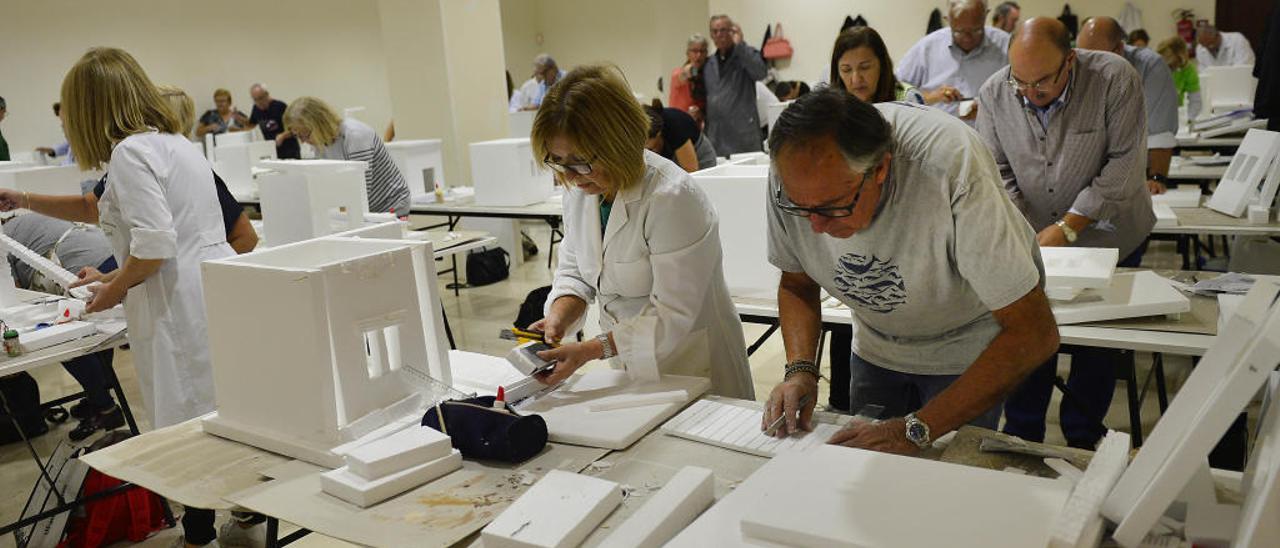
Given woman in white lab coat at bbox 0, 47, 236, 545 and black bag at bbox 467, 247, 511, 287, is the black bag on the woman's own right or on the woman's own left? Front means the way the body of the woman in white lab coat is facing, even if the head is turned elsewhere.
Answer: on the woman's own right

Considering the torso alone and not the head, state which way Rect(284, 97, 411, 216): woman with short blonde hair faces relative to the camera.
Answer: to the viewer's left

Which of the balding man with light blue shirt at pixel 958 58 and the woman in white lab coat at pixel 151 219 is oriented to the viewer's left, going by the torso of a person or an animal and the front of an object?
the woman in white lab coat

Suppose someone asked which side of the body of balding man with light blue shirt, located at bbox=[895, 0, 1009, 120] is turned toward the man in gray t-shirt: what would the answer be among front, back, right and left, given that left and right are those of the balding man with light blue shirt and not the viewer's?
front

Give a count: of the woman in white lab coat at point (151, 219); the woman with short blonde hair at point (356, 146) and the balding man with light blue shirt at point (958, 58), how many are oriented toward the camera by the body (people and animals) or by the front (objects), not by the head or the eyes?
1

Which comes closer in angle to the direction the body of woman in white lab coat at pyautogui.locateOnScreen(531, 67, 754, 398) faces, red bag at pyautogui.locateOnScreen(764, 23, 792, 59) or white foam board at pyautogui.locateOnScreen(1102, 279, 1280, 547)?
the white foam board

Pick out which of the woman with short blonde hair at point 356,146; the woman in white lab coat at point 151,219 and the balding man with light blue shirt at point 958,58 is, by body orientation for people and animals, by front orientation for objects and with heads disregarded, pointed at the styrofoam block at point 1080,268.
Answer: the balding man with light blue shirt

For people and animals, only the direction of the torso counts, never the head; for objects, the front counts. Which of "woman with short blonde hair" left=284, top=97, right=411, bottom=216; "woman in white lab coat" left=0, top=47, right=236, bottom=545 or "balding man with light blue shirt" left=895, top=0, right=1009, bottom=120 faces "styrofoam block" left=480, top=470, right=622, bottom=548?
the balding man with light blue shirt

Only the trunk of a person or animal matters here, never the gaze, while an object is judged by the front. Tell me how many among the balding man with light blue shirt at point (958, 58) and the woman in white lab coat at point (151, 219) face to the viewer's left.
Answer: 1

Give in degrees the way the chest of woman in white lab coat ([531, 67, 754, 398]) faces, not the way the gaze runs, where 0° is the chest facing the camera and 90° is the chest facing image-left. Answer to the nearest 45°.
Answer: approximately 45°

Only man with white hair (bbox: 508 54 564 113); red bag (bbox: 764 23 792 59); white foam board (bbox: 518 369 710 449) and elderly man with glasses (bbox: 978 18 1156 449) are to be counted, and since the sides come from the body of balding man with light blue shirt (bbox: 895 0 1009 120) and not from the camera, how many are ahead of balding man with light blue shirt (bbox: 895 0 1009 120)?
2

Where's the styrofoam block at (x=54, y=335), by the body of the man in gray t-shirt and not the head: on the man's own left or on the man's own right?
on the man's own right

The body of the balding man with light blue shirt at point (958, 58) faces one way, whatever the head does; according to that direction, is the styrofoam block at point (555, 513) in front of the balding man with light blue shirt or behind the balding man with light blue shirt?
in front

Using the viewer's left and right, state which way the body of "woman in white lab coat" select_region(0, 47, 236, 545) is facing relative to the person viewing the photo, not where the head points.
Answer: facing to the left of the viewer

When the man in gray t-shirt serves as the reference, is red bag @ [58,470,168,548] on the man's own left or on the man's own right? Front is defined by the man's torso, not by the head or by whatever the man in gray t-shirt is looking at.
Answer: on the man's own right

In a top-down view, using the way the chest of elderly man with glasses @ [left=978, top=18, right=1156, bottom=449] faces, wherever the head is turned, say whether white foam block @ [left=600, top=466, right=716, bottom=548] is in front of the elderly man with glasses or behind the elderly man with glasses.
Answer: in front

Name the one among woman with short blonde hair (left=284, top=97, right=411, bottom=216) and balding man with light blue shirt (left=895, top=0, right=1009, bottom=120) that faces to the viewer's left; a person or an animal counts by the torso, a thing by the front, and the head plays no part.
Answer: the woman with short blonde hair

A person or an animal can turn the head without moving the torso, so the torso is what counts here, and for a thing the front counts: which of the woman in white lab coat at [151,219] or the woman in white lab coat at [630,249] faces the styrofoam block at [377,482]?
the woman in white lab coat at [630,249]
